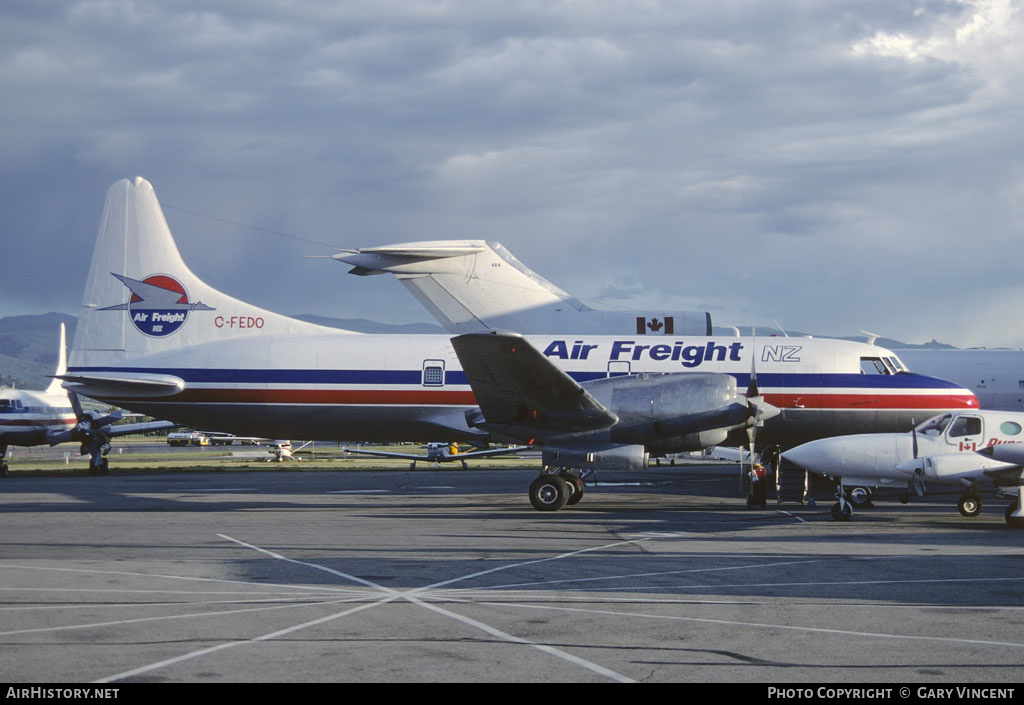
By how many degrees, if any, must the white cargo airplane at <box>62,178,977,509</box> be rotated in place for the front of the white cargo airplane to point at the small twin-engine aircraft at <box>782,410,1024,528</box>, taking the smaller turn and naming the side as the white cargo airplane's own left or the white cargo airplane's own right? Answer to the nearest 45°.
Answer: approximately 45° to the white cargo airplane's own right

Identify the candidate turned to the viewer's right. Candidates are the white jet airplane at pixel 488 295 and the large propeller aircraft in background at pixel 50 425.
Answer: the white jet airplane

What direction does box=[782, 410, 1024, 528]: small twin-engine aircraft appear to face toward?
to the viewer's left

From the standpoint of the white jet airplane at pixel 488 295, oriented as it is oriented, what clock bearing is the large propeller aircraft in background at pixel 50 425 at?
The large propeller aircraft in background is roughly at 7 o'clock from the white jet airplane.

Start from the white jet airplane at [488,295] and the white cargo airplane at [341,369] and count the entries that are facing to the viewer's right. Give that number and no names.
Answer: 2

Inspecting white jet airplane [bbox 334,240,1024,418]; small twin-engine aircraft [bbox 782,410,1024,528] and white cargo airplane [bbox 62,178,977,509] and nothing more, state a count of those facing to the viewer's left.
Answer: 1

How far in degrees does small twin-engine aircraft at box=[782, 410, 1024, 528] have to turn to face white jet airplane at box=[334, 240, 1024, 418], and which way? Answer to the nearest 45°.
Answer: approximately 45° to its right

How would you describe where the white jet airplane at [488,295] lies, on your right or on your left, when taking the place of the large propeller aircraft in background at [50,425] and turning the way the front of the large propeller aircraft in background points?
on your left

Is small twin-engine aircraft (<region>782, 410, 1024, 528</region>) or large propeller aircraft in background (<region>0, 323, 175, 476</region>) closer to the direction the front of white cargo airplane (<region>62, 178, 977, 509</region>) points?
the small twin-engine aircraft

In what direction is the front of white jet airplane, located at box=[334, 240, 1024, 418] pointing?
to the viewer's right

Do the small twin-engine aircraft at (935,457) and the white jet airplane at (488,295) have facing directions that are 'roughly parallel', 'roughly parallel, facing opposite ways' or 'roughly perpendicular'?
roughly parallel, facing opposite ways

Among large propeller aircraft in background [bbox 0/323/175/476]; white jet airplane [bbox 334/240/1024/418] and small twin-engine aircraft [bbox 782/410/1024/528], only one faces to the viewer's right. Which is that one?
the white jet airplane

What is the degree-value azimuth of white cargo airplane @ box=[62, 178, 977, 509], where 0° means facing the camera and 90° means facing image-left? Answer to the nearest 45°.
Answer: approximately 270°

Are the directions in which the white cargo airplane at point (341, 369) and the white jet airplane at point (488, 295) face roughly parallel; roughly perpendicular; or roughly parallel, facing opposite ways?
roughly parallel

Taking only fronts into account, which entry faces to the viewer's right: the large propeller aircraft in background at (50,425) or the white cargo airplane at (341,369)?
the white cargo airplane

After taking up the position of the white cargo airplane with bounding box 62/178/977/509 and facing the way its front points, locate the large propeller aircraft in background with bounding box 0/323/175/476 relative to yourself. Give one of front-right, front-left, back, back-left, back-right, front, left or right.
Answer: back-left

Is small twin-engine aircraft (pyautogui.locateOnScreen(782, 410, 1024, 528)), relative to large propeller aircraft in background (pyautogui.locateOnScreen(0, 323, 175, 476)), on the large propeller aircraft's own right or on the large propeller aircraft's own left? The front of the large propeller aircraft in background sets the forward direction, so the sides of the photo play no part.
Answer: on the large propeller aircraft's own left

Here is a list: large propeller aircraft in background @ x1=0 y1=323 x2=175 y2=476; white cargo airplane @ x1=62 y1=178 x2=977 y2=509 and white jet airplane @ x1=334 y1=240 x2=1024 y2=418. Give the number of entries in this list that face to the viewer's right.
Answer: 2
